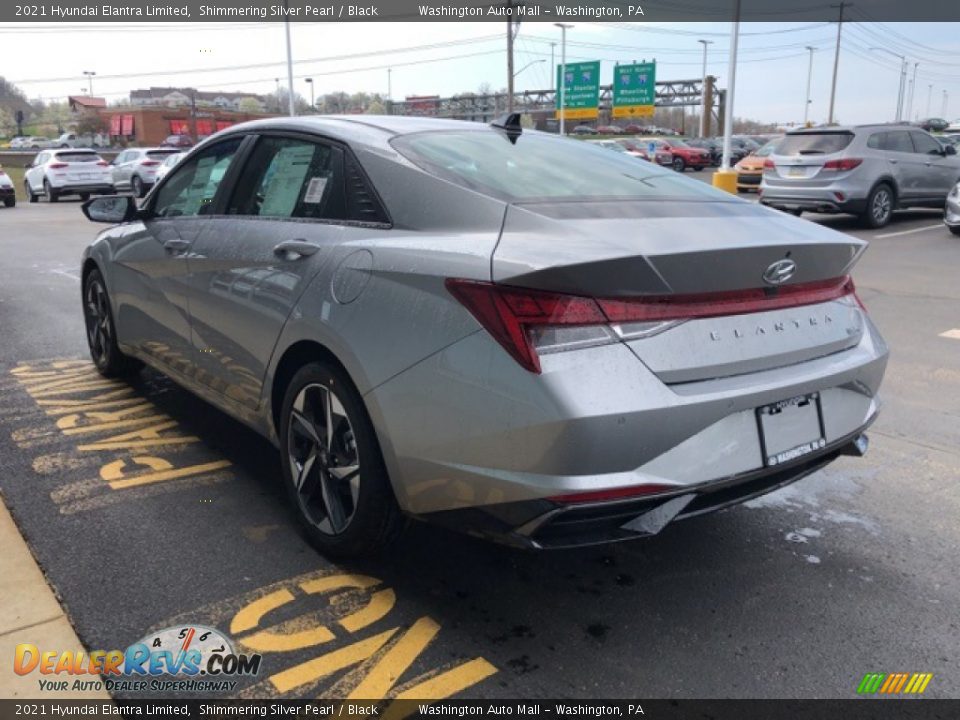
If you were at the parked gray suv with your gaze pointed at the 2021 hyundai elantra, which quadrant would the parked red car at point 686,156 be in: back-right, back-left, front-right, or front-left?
back-right

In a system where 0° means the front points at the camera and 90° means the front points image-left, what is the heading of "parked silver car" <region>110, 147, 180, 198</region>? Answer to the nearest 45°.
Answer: approximately 135°

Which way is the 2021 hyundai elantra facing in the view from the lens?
facing away from the viewer and to the left of the viewer

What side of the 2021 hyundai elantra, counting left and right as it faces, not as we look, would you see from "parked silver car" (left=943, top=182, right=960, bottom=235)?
right

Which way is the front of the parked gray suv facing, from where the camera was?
facing away from the viewer and to the right of the viewer
